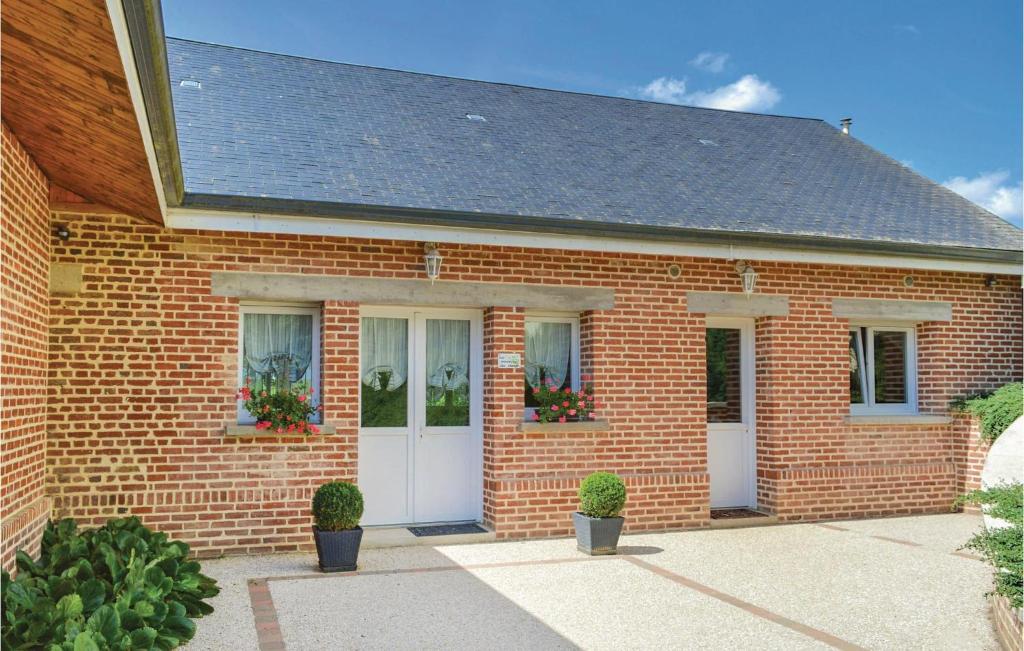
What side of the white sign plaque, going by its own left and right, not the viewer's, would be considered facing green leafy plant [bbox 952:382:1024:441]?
left

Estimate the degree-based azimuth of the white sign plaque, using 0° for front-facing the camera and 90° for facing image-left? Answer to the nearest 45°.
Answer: approximately 0°

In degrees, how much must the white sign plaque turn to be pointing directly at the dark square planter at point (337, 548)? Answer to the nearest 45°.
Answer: approximately 45° to its right

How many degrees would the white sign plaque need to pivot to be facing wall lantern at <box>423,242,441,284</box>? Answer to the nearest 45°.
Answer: approximately 45° to its right

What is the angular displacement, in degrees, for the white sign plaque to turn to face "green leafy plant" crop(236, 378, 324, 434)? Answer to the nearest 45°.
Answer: approximately 45° to its right
